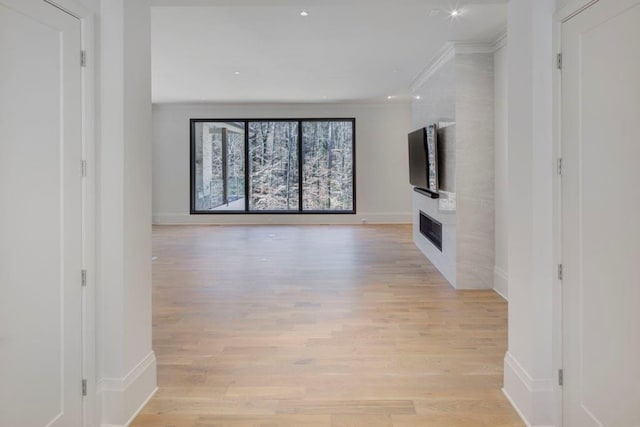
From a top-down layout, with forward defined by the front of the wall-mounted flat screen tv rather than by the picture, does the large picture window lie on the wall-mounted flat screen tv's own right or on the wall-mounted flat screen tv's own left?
on the wall-mounted flat screen tv's own right

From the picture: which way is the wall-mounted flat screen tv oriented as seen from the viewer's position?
to the viewer's left

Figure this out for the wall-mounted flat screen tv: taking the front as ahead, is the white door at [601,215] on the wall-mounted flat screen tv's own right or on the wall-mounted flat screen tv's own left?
on the wall-mounted flat screen tv's own left

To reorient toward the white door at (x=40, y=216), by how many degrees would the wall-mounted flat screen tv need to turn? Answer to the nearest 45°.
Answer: approximately 90° to its left
